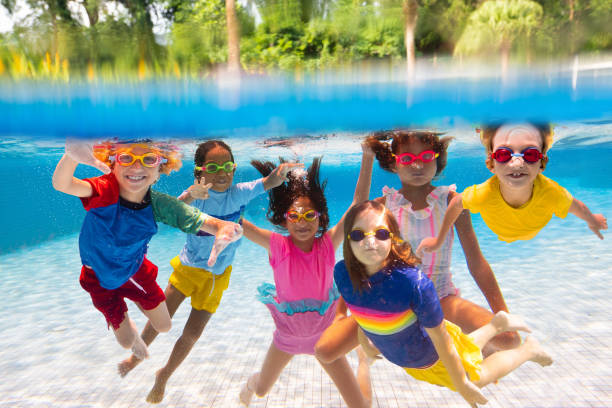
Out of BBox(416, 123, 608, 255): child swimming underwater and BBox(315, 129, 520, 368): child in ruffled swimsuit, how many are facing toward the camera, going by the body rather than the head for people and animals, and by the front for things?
2

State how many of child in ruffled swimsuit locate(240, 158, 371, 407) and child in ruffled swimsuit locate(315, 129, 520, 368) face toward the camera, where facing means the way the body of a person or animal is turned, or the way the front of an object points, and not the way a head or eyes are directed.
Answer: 2

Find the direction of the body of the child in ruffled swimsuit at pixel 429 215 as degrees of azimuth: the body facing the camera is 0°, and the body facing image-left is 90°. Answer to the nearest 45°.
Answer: approximately 0°

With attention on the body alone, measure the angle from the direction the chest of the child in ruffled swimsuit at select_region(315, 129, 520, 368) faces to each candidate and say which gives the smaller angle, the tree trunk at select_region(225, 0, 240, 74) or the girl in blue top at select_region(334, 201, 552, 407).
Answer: the girl in blue top

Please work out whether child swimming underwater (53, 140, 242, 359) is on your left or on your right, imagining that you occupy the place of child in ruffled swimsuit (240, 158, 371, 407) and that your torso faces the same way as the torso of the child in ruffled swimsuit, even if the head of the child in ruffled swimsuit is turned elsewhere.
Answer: on your right

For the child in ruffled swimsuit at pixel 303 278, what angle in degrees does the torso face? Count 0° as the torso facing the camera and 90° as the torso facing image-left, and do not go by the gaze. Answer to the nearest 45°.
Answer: approximately 0°
